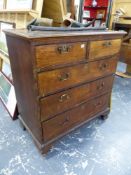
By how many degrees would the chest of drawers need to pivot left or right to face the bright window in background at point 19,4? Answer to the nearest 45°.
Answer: approximately 180°

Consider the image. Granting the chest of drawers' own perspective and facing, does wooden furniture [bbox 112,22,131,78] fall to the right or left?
on its left

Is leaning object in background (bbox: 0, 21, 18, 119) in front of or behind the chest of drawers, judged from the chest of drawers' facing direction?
behind

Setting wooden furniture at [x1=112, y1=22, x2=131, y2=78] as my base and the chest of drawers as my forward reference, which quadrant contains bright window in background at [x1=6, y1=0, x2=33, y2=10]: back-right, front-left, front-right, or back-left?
front-right

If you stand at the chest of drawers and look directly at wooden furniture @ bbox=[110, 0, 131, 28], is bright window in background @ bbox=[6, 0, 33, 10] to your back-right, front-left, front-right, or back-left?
front-left

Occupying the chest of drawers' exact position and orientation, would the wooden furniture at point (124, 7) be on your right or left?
on your left

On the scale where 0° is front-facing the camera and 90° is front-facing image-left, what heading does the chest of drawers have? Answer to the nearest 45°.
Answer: approximately 315°

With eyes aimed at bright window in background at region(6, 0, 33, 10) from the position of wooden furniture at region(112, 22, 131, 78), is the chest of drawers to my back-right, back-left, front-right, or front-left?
front-left
